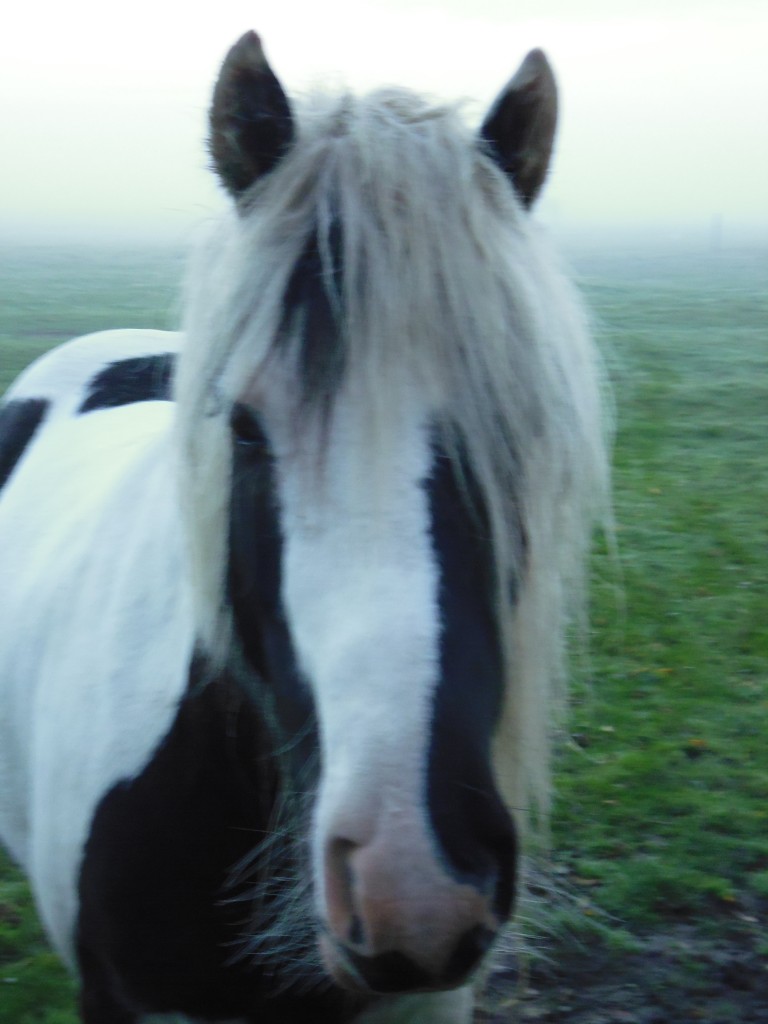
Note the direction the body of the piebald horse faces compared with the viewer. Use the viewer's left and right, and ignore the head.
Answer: facing the viewer and to the right of the viewer
